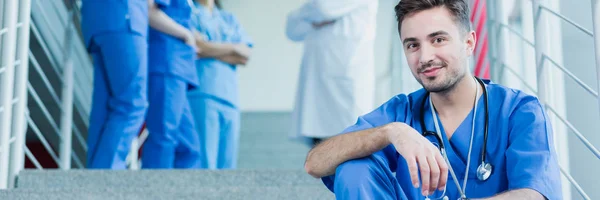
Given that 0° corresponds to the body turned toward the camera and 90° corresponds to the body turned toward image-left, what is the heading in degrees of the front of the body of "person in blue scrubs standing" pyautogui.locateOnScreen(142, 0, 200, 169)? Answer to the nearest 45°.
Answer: approximately 315°

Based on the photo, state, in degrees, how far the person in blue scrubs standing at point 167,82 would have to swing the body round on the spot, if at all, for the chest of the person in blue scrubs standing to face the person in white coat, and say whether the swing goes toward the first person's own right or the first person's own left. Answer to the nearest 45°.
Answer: approximately 45° to the first person's own left

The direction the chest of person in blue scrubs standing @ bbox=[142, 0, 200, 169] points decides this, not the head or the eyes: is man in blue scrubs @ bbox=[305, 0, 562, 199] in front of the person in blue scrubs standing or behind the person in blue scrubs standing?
in front
